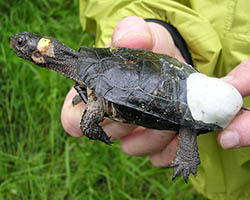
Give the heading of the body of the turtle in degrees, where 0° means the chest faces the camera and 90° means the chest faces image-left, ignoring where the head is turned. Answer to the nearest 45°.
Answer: approximately 90°
